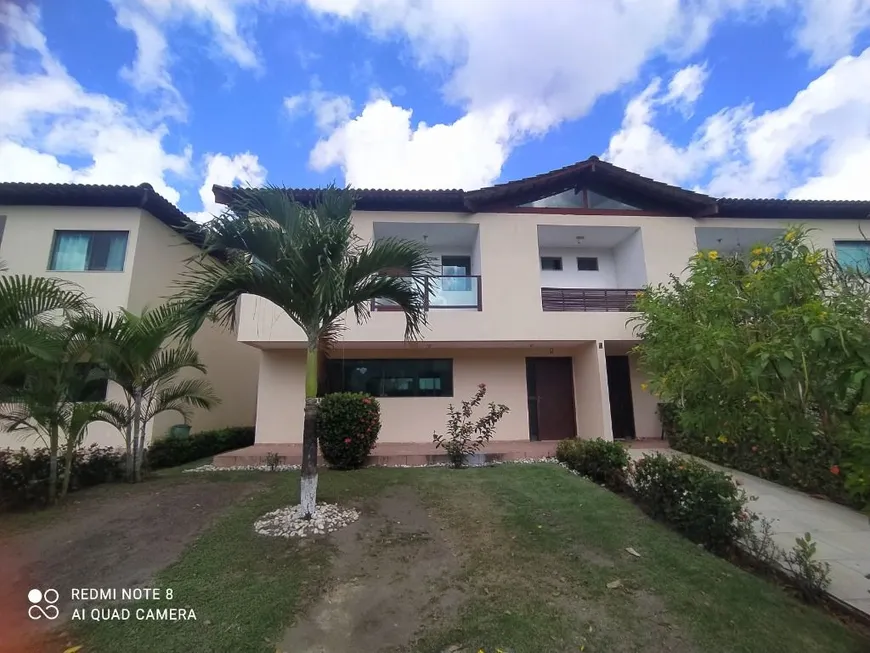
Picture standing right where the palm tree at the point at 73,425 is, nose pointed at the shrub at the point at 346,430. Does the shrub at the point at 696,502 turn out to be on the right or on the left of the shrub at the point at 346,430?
right

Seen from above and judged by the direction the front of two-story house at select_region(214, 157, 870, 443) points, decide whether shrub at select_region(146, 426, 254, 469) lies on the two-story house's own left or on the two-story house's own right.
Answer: on the two-story house's own right

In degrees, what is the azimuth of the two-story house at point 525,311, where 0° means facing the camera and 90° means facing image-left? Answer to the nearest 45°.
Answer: approximately 0°

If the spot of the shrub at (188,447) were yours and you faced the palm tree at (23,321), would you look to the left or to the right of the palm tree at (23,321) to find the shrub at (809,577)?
left

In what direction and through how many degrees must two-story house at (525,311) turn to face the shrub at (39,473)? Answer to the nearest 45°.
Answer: approximately 45° to its right

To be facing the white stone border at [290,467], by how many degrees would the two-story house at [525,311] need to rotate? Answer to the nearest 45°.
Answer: approximately 45° to its right
